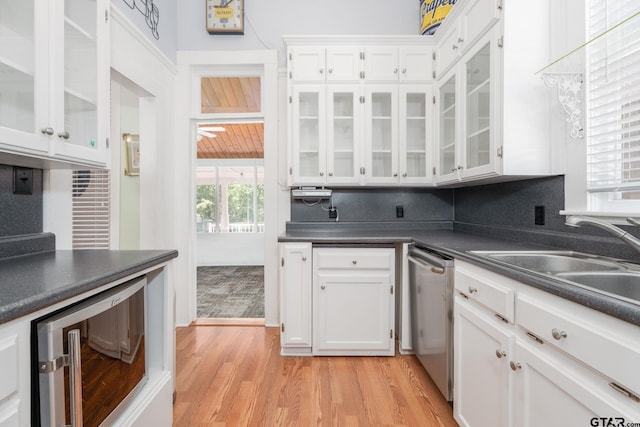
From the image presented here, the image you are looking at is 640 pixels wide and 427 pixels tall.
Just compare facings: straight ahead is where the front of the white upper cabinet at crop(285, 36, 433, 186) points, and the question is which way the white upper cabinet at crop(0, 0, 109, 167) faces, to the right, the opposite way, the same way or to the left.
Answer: to the left

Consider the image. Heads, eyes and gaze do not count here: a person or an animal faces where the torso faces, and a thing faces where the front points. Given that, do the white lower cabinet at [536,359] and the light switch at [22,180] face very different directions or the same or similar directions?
very different directions

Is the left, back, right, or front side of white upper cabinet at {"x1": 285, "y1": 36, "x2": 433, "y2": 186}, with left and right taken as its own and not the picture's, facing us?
front

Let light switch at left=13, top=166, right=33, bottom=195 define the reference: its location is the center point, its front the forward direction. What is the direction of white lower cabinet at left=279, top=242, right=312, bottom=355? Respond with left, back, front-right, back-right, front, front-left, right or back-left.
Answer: front-left

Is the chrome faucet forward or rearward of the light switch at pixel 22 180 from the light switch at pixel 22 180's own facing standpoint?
forward

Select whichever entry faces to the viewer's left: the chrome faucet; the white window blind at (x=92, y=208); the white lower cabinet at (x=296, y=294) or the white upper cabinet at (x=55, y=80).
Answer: the chrome faucet

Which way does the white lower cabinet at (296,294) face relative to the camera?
toward the camera

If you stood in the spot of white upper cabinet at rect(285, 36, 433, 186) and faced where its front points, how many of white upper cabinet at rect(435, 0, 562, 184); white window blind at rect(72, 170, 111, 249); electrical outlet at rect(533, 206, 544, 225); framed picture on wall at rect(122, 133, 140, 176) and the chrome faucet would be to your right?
2

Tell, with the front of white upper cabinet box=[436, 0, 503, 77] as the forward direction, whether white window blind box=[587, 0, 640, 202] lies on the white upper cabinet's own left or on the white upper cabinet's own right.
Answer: on the white upper cabinet's own left

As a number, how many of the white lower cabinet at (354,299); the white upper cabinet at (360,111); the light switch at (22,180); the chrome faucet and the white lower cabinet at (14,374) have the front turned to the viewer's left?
1
